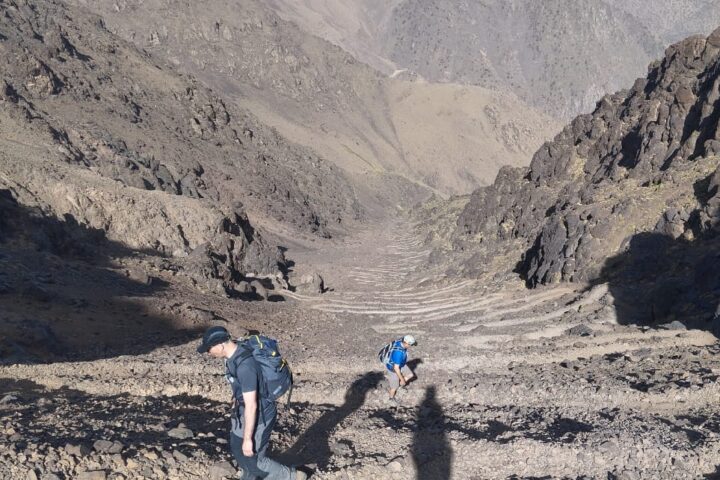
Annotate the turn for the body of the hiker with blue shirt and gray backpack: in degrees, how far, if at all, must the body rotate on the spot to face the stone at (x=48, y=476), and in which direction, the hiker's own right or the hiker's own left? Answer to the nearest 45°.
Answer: approximately 135° to the hiker's own right

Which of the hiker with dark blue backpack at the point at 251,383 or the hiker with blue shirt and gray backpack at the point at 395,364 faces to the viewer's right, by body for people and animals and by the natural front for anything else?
the hiker with blue shirt and gray backpack

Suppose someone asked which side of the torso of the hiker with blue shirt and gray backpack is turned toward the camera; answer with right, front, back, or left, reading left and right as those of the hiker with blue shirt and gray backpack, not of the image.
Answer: right

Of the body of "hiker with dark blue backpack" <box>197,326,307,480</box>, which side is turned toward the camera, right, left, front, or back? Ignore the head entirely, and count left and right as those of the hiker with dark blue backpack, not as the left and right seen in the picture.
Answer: left

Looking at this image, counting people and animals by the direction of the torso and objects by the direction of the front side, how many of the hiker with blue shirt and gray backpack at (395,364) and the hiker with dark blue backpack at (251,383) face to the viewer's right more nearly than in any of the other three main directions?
1

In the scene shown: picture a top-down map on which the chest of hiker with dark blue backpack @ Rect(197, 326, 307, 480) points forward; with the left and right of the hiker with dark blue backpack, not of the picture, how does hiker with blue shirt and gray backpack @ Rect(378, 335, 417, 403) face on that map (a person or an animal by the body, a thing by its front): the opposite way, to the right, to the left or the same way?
the opposite way

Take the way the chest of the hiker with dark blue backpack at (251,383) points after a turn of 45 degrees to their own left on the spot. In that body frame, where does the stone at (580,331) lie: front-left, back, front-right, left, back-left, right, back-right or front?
back
